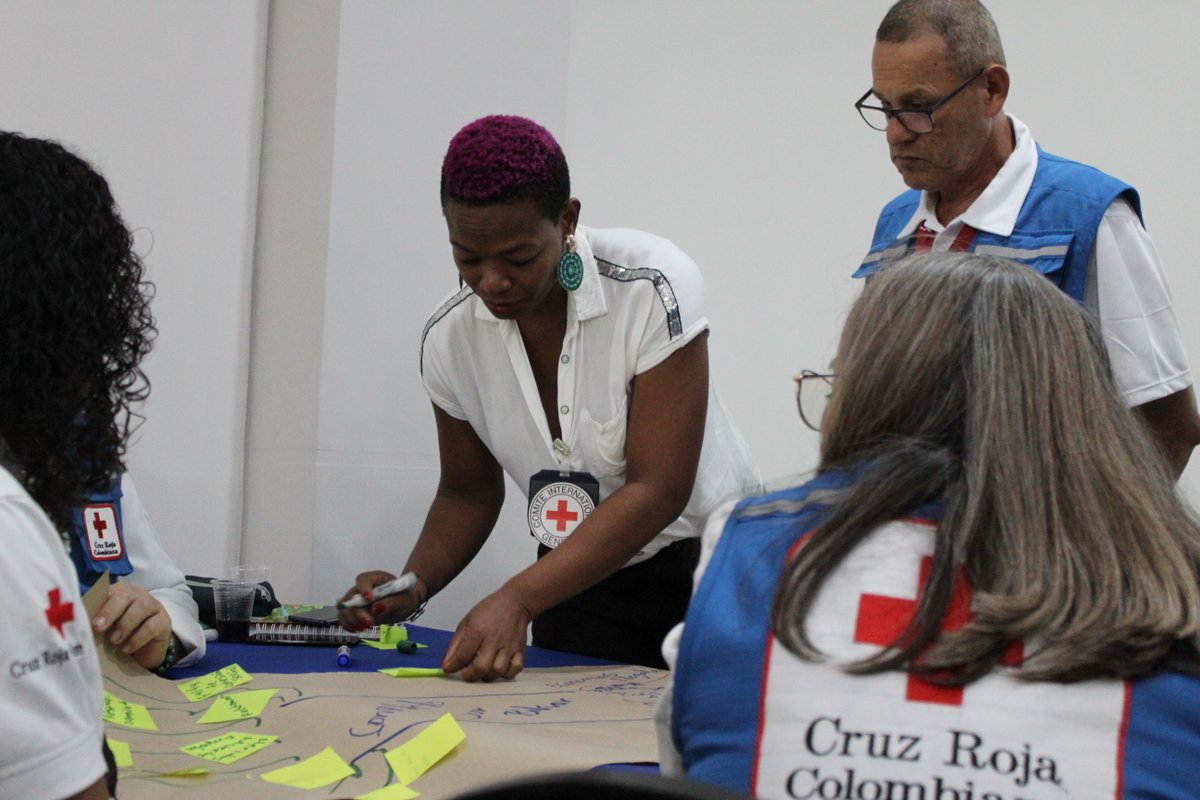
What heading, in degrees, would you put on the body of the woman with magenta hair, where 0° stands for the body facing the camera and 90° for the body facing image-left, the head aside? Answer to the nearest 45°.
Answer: approximately 45°

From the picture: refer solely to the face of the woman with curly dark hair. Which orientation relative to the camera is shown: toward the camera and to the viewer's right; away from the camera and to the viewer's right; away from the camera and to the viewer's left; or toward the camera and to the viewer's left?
away from the camera and to the viewer's right

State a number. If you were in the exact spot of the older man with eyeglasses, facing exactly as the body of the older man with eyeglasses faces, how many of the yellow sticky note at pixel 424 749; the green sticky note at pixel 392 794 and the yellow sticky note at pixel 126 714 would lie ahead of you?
3

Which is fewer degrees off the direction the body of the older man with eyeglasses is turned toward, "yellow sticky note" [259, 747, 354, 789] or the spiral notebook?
the yellow sticky note

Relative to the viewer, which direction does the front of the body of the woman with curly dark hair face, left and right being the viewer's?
facing away from the viewer and to the right of the viewer

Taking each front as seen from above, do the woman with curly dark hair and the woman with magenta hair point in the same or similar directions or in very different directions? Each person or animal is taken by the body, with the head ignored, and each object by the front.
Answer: very different directions

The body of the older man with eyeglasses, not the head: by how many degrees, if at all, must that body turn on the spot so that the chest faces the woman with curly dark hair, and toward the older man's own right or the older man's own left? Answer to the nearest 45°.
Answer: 0° — they already face them
